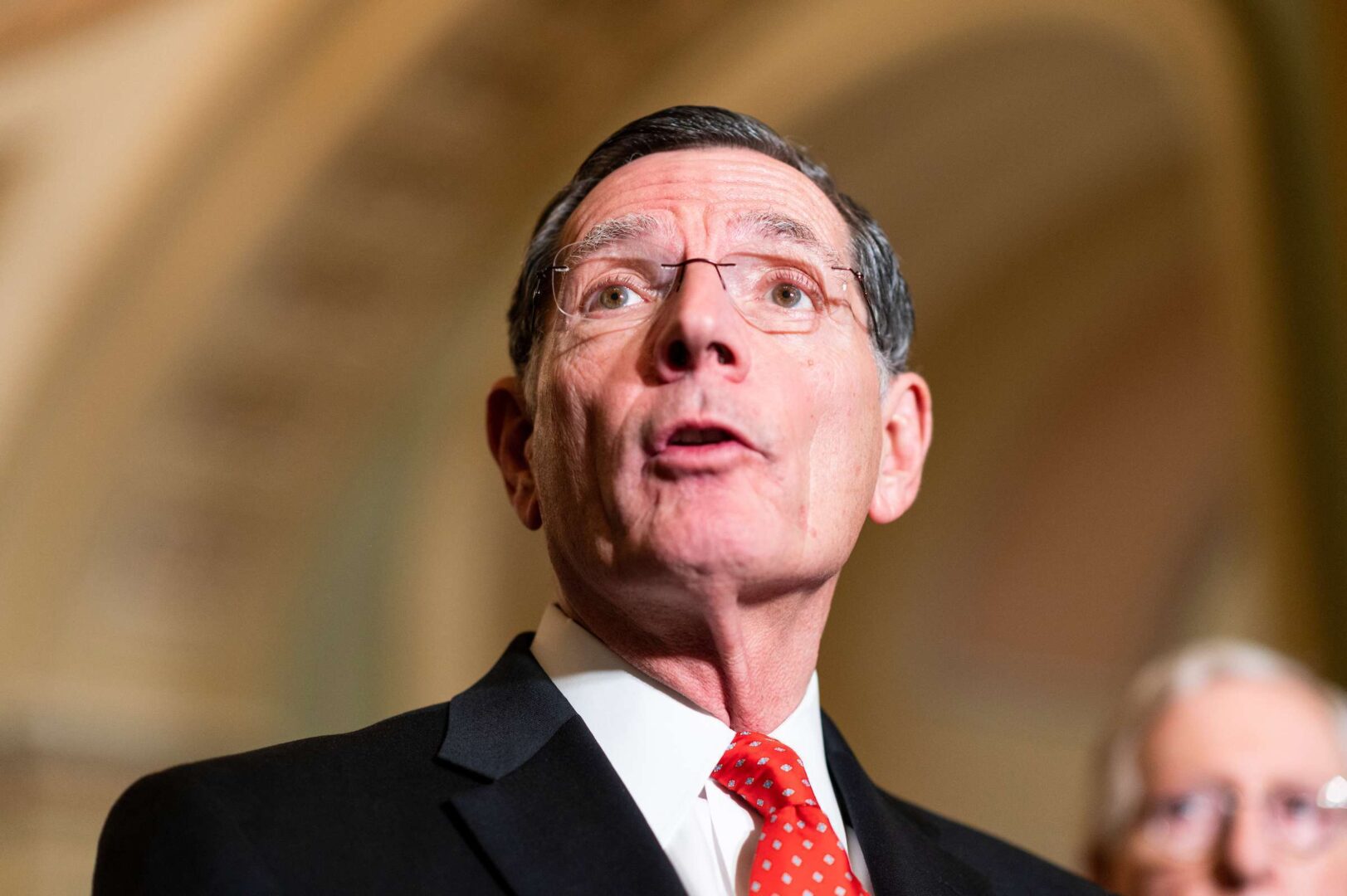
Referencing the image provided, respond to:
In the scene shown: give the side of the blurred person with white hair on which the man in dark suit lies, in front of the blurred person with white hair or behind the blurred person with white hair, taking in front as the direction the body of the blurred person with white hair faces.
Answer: in front

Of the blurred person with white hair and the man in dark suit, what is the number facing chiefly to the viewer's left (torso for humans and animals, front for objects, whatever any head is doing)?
0

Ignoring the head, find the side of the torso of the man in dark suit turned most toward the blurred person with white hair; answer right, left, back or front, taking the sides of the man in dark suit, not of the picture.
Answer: left

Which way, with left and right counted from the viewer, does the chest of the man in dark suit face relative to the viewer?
facing the viewer and to the right of the viewer

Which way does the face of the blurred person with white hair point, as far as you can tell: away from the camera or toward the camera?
toward the camera

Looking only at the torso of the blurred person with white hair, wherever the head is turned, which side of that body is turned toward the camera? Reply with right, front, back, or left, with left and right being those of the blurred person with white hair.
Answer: front

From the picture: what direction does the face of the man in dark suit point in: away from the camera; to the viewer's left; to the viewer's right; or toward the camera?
toward the camera
